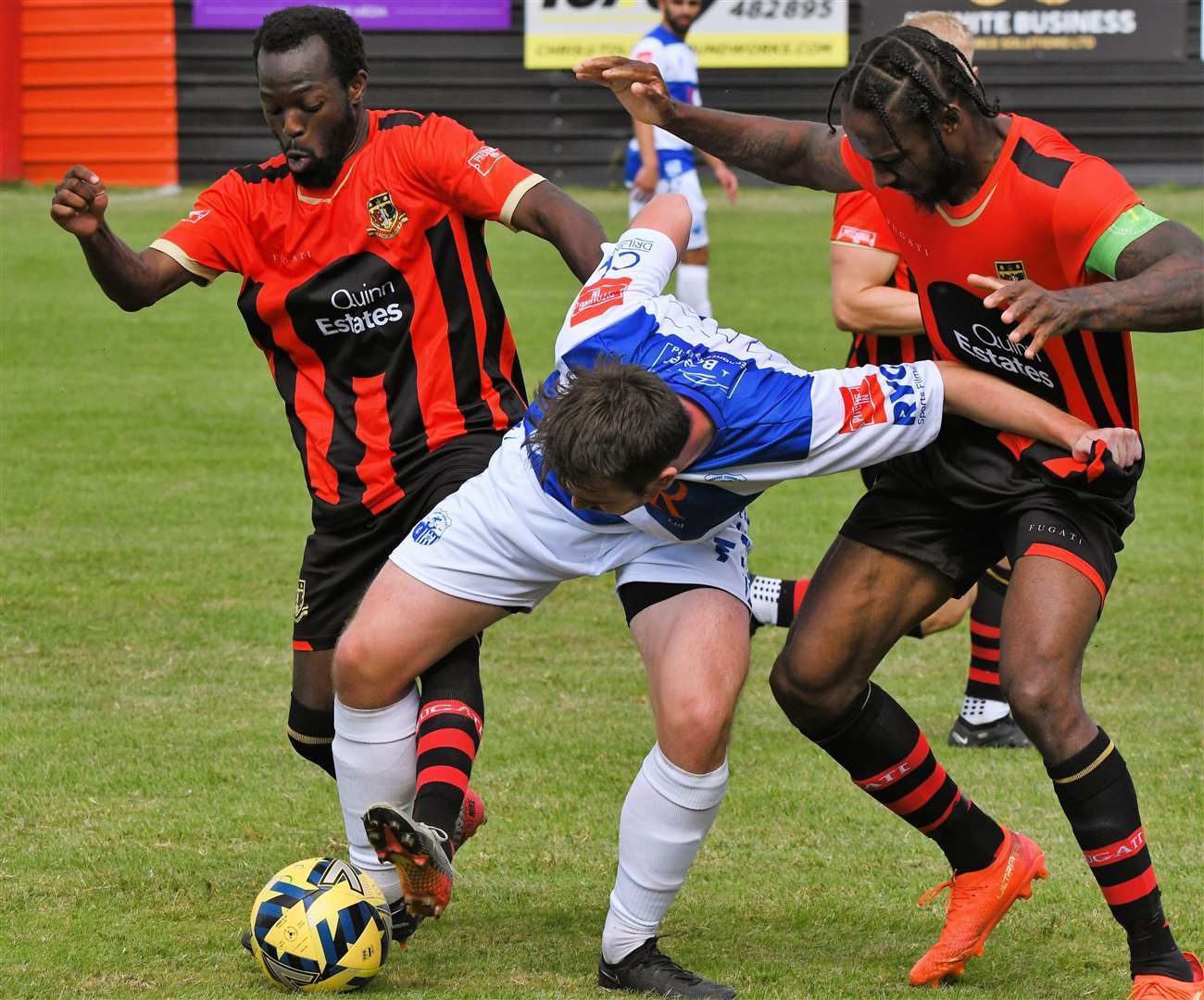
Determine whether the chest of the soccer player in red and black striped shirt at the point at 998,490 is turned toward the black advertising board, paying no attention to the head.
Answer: no

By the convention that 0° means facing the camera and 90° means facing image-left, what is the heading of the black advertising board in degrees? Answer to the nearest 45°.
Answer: approximately 0°

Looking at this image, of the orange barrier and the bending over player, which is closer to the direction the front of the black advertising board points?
the bending over player

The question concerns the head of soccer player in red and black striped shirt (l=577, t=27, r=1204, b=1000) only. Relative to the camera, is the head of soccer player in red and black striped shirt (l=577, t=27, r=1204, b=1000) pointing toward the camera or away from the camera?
toward the camera

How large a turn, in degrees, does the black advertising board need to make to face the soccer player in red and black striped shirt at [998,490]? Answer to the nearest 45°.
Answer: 0° — it already faces them

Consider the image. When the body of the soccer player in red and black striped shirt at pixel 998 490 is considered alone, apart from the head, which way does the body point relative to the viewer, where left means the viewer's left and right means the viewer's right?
facing the viewer and to the left of the viewer

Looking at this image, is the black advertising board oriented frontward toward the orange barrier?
no

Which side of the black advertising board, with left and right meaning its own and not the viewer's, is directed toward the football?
front

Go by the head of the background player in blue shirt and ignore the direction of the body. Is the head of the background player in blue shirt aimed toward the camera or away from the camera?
toward the camera

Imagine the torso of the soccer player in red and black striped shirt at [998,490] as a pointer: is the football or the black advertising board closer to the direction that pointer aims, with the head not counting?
the football

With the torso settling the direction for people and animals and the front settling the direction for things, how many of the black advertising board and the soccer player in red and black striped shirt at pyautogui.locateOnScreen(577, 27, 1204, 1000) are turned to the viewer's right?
0

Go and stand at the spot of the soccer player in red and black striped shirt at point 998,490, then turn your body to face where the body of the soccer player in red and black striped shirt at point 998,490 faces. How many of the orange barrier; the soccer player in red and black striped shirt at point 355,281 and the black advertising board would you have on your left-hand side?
0

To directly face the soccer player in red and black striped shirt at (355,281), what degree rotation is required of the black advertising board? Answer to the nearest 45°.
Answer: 0° — it already faces them

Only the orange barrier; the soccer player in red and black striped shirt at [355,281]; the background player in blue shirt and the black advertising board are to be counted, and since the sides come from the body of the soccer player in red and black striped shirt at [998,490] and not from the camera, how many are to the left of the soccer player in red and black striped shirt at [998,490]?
0

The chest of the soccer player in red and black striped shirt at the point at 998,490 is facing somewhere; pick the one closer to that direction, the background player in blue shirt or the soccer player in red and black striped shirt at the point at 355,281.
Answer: the soccer player in red and black striped shirt
